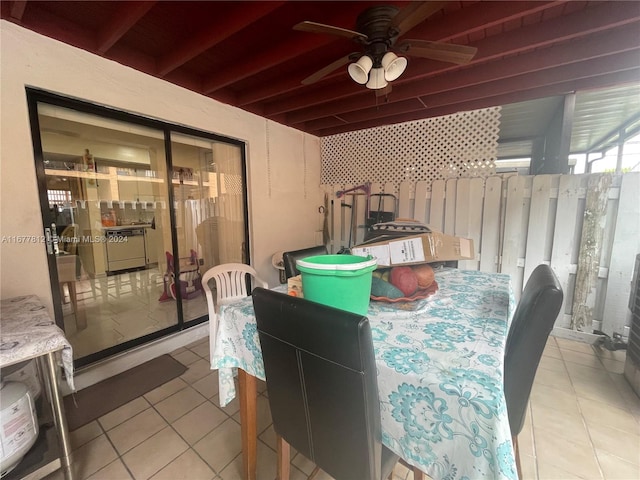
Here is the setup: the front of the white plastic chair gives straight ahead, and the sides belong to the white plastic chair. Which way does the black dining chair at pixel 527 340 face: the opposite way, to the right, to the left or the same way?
the opposite way

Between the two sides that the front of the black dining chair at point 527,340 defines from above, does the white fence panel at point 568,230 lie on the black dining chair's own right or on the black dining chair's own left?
on the black dining chair's own right

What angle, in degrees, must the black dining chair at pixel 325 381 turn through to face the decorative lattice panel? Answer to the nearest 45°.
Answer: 0° — it already faces it

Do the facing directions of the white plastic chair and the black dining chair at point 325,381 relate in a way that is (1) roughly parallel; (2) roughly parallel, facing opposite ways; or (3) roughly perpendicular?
roughly perpendicular

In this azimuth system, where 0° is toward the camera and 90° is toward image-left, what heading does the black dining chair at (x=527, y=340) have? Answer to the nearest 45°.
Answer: approximately 90°

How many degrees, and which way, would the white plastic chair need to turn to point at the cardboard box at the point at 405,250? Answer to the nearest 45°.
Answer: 0° — it already faces it

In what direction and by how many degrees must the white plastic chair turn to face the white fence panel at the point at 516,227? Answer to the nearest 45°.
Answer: approximately 45° to its left

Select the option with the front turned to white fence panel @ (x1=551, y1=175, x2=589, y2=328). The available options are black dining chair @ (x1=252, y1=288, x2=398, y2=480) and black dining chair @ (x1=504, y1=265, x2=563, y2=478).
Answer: black dining chair @ (x1=252, y1=288, x2=398, y2=480)

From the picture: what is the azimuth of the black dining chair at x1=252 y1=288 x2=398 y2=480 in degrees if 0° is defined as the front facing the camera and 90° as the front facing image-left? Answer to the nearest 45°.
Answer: approximately 225°

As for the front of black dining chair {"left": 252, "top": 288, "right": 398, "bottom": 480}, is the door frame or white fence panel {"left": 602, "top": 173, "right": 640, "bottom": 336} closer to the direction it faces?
the white fence panel

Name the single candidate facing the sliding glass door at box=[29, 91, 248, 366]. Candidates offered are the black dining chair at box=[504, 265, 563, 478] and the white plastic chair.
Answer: the black dining chair
